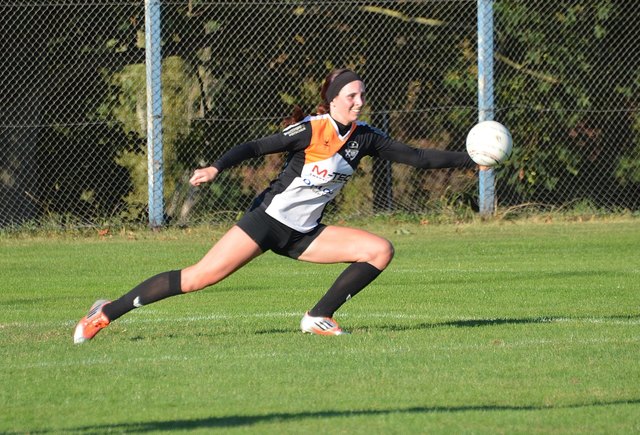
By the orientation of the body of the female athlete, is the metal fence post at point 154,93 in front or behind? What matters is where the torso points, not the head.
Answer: behind

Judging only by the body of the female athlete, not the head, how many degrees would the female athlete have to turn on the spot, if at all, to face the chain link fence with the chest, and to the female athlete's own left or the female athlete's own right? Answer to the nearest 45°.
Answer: approximately 135° to the female athlete's own left
